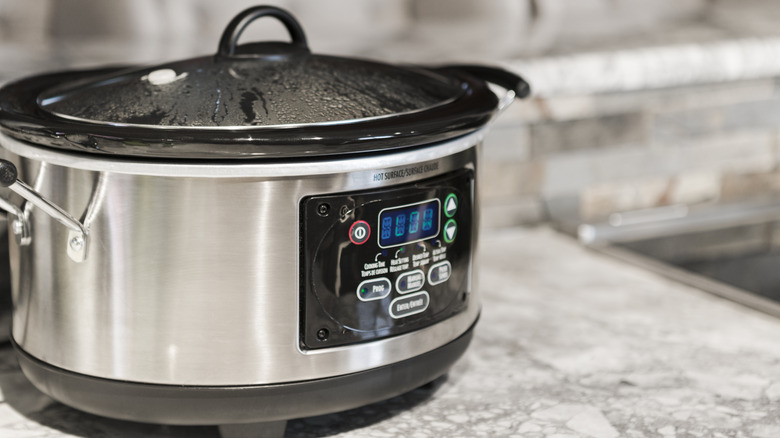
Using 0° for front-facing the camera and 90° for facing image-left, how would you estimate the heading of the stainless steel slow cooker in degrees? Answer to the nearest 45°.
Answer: approximately 315°
